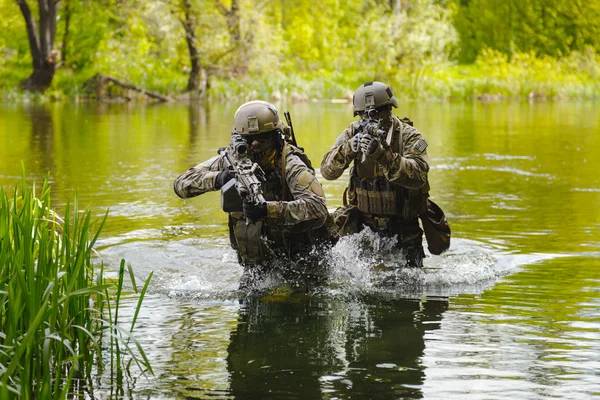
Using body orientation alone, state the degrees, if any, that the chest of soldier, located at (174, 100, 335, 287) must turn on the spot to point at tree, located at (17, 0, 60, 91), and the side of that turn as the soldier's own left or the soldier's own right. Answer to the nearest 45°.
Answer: approximately 135° to the soldier's own right

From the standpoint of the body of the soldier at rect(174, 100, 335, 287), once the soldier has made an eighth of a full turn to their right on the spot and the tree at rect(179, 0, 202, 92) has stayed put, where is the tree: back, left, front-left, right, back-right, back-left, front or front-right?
right

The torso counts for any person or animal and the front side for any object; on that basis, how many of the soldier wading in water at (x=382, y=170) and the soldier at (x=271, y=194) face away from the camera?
0

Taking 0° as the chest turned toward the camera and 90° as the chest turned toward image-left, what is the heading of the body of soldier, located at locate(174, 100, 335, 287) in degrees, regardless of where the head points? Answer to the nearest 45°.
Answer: approximately 45°

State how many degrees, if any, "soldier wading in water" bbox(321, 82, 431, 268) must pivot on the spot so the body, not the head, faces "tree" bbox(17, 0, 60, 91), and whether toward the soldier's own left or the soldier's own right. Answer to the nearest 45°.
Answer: approximately 135° to the soldier's own right

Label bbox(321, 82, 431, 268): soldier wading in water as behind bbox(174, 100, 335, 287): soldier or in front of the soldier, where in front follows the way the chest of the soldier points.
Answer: behind

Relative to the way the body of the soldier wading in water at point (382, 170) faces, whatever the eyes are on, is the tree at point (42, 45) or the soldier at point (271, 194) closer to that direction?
the soldier

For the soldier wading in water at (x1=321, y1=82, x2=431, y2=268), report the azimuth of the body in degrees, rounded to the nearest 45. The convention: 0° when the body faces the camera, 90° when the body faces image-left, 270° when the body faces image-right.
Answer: approximately 0°
